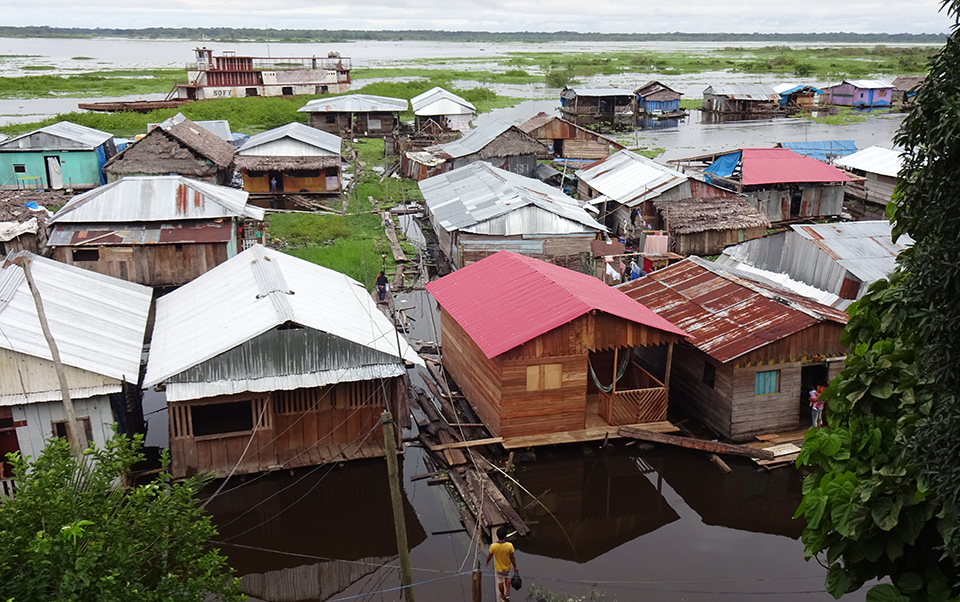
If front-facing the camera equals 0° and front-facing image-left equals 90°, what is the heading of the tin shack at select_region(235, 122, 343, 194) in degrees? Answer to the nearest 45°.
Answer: approximately 0°

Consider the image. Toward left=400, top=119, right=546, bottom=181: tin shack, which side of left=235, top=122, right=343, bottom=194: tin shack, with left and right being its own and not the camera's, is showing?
left

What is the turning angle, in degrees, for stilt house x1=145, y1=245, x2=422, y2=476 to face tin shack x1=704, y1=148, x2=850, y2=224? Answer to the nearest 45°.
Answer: approximately 135° to its left

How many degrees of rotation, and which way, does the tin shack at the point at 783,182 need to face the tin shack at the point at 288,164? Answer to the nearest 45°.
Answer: approximately 90° to its right

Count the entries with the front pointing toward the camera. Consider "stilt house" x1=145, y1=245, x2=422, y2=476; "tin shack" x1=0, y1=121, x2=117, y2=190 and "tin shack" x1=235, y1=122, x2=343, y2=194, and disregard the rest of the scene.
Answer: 3

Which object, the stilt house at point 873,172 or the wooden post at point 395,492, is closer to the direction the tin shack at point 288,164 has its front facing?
the wooden post

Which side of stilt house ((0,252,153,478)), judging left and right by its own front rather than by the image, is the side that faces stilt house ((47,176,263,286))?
back

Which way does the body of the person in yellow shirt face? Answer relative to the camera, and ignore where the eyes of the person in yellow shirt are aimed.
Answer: away from the camera

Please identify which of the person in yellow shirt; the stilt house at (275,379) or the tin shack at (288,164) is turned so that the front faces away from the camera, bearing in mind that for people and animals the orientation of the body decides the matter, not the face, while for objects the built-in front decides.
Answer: the person in yellow shirt

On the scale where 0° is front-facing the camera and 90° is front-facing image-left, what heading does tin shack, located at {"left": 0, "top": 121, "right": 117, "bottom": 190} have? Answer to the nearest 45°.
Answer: approximately 0°
